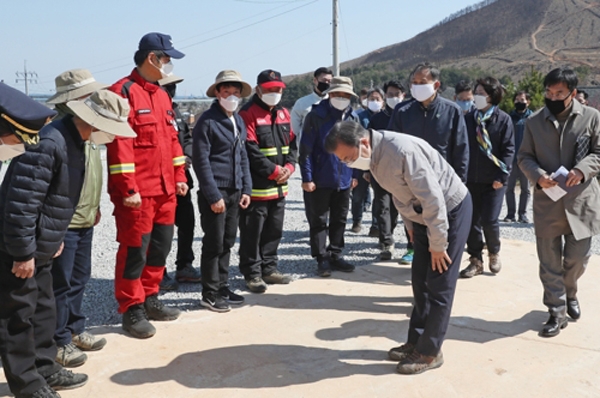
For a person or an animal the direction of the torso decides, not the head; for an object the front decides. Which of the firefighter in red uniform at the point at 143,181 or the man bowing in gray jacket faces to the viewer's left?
the man bowing in gray jacket

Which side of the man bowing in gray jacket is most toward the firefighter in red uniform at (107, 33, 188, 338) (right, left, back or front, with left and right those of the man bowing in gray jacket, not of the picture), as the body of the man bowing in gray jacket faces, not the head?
front

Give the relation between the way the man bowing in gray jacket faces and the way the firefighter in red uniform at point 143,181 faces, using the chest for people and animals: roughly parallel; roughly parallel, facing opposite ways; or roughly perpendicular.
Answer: roughly parallel, facing opposite ways

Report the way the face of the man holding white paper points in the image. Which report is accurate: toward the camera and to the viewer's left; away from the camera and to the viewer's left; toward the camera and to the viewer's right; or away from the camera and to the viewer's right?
toward the camera and to the viewer's left

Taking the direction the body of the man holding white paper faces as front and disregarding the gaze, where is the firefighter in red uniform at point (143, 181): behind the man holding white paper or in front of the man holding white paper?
in front

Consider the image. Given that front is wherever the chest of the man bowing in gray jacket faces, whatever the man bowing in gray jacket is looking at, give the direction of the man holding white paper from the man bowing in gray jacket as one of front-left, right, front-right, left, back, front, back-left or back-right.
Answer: back-right

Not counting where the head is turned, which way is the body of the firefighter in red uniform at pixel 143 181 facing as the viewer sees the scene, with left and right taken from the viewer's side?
facing the viewer and to the right of the viewer

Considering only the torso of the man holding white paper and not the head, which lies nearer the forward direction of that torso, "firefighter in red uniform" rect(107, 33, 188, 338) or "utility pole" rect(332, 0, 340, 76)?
the firefighter in red uniform

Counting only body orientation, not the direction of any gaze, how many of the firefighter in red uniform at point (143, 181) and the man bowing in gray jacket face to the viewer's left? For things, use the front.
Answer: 1

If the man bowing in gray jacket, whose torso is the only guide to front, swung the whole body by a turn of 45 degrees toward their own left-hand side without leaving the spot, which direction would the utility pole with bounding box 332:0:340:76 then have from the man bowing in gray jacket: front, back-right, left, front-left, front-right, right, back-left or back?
back-right

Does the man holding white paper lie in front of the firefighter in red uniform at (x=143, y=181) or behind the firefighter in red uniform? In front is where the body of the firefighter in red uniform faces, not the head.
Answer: in front

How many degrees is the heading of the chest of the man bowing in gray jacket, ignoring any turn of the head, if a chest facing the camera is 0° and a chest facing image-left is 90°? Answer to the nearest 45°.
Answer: approximately 90°

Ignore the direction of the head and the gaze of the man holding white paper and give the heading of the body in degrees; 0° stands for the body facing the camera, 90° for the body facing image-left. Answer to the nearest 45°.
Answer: approximately 45°
